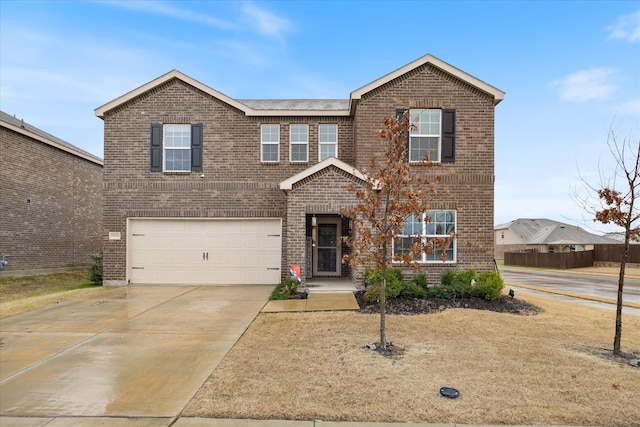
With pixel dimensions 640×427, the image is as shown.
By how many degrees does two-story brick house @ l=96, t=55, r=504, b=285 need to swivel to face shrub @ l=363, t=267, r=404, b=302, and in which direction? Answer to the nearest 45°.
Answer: approximately 45° to its left

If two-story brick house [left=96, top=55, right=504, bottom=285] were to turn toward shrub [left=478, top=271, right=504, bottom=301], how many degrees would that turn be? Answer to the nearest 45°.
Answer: approximately 45° to its left

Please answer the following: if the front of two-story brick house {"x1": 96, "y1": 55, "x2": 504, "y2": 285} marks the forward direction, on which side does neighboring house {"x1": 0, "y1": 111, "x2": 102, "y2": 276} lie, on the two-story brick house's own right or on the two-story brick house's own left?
on the two-story brick house's own right

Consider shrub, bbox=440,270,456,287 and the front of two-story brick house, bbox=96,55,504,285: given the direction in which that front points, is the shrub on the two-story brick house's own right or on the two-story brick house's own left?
on the two-story brick house's own left

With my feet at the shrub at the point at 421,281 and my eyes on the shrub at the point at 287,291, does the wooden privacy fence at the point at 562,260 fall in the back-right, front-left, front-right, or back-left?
back-right

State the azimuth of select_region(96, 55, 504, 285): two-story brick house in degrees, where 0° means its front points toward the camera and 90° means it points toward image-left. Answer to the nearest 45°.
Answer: approximately 0°

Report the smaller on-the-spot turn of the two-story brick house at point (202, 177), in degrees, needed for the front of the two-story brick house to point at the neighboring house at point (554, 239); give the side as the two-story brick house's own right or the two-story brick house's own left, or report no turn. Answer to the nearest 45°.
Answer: approximately 135° to the two-story brick house's own left

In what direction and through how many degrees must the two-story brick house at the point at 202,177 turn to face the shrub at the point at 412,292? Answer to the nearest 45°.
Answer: approximately 45° to its left

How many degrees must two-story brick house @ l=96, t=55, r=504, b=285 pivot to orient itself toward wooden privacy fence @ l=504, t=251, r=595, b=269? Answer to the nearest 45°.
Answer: approximately 135° to its left
